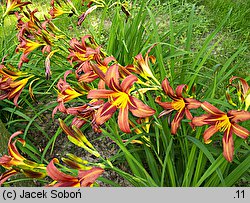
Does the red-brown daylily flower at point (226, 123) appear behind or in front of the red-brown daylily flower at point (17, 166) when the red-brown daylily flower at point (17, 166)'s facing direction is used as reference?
behind

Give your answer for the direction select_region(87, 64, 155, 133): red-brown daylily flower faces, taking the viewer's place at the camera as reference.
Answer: facing the viewer

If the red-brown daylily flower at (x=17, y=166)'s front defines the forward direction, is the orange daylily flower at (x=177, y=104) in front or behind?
behind

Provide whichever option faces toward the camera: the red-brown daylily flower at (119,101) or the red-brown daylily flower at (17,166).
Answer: the red-brown daylily flower at (119,101)

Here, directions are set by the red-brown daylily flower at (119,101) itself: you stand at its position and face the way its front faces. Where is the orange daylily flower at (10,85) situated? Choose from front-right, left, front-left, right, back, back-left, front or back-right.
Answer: back-right
